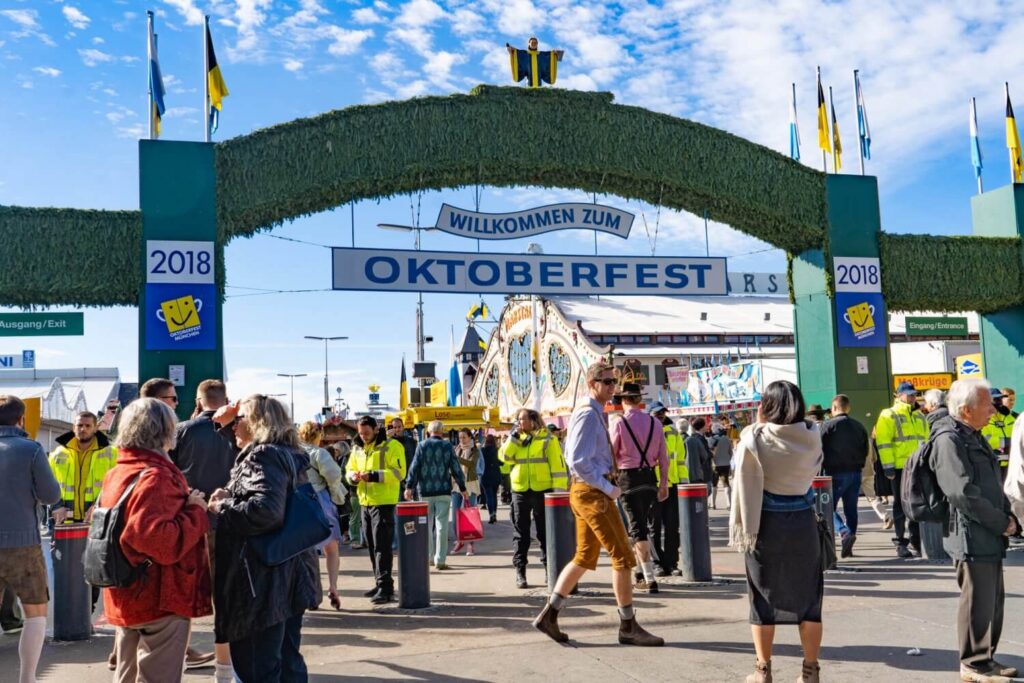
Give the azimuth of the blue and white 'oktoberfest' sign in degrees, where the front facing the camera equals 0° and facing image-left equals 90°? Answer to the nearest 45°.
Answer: approximately 0°

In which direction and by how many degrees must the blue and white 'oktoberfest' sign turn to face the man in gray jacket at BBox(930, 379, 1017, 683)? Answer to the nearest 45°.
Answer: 0° — it already faces them

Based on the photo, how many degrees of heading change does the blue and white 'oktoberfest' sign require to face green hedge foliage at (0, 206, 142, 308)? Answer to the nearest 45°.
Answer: approximately 90° to its right

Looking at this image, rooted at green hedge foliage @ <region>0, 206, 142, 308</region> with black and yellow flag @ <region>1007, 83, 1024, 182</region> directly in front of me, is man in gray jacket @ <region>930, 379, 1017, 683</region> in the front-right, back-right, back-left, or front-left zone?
front-right

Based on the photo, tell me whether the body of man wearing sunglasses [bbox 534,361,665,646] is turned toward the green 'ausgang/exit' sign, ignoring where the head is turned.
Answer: no

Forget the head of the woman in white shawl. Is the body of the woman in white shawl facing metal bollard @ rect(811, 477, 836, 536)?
yes

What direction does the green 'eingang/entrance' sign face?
toward the camera

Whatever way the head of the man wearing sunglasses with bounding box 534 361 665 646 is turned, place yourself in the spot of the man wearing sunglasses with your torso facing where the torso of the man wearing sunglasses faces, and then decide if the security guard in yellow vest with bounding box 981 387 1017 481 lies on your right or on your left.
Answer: on your left

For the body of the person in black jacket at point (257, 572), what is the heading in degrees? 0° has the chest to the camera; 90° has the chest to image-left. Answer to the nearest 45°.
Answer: approximately 90°

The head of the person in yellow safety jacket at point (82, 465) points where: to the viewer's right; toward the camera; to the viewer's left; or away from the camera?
toward the camera

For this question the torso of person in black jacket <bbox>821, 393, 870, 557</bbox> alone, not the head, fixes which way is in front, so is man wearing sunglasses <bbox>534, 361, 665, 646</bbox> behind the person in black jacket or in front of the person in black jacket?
behind

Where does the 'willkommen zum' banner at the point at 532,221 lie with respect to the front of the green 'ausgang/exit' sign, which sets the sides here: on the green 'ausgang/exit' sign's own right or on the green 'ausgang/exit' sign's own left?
on the green 'ausgang/exit' sign's own left

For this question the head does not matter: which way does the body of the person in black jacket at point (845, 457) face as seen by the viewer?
away from the camera

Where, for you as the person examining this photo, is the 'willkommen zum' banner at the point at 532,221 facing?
facing the viewer
